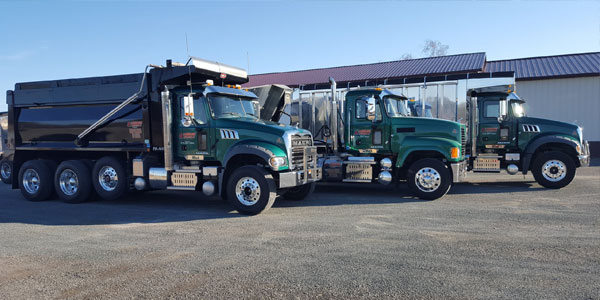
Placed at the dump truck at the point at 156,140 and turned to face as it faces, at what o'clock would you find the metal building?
The metal building is roughly at 10 o'clock from the dump truck.

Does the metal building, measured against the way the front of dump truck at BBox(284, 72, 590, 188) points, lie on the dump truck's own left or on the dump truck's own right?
on the dump truck's own left

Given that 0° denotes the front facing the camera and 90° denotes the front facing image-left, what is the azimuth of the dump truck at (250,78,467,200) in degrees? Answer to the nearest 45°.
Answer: approximately 270°

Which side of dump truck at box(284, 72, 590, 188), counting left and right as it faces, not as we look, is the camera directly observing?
right

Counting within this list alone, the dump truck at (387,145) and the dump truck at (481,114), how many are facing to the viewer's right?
2

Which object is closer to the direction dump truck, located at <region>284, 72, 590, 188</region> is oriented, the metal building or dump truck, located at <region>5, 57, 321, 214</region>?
the metal building

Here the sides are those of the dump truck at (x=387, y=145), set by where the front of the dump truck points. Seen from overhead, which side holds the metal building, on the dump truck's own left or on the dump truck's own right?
on the dump truck's own left

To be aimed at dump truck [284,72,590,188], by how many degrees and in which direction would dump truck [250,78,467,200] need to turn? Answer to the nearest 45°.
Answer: approximately 45° to its left

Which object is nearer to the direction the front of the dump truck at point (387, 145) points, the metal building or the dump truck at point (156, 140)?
the metal building

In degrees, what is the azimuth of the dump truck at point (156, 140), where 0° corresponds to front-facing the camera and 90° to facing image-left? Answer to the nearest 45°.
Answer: approximately 315°
